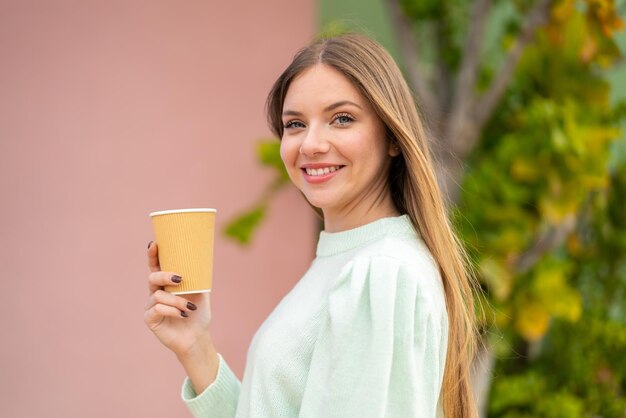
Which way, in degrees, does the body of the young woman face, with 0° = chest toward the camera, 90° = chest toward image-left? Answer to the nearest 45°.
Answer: approximately 90°
